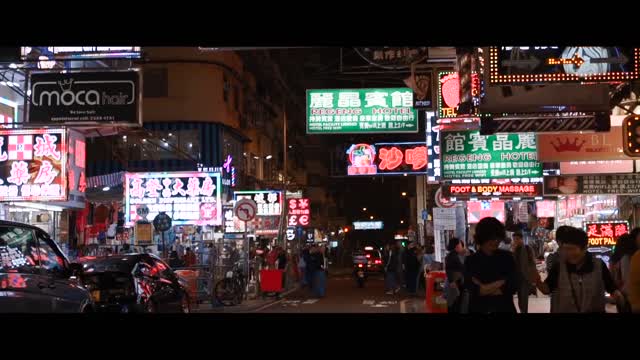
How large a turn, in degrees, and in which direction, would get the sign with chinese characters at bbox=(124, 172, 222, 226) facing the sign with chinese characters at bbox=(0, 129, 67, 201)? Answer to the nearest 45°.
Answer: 0° — it already faces it

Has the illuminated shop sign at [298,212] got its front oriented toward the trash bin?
yes

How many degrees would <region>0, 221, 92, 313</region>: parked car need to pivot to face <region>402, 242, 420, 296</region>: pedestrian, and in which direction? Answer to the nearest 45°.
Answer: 0° — it already faces them

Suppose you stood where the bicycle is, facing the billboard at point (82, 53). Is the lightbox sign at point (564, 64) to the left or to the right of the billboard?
left

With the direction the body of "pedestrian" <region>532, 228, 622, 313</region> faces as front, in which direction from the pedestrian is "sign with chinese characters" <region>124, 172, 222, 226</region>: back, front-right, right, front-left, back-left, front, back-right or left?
back-right

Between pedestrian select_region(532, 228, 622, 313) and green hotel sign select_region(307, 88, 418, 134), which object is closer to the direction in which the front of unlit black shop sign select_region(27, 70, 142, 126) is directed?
the pedestrian
